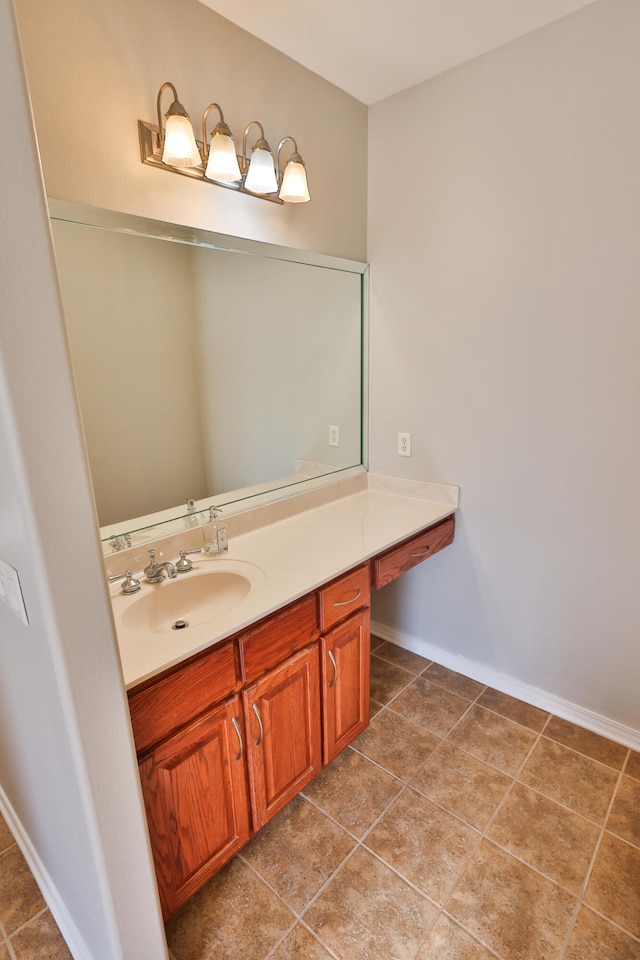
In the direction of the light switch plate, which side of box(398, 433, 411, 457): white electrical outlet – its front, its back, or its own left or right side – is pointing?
front

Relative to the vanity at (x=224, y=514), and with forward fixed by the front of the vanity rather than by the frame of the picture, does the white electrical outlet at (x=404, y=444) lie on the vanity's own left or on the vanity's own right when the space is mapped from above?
on the vanity's own left
